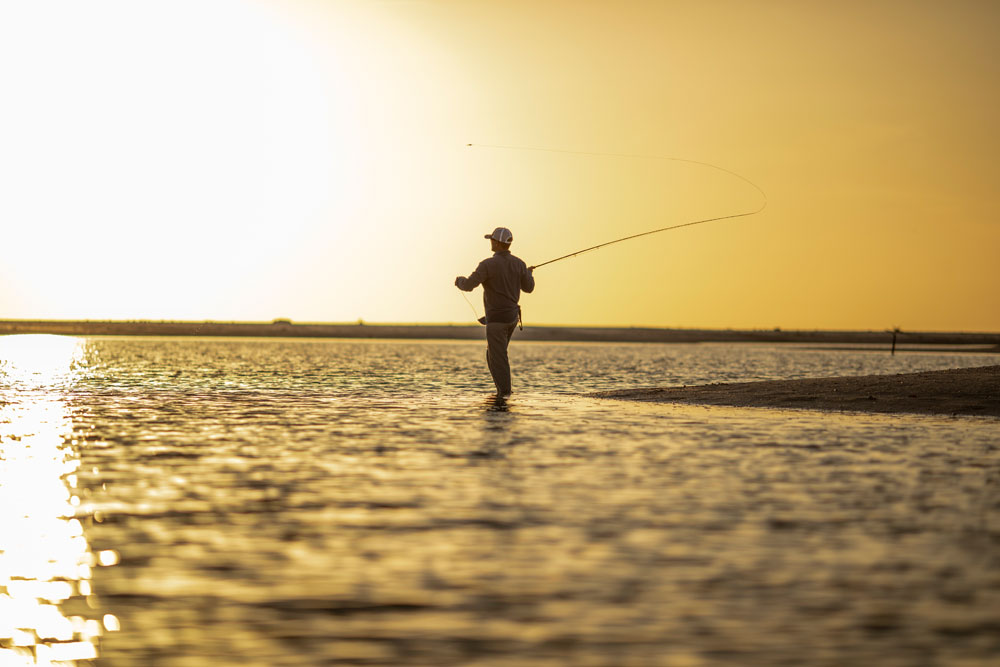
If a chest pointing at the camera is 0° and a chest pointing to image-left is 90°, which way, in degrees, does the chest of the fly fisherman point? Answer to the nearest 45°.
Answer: approximately 135°

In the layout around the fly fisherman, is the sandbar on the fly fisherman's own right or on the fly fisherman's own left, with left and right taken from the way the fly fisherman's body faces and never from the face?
on the fly fisherman's own right
